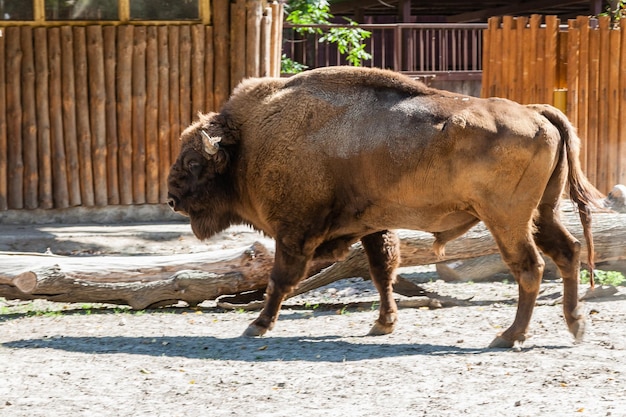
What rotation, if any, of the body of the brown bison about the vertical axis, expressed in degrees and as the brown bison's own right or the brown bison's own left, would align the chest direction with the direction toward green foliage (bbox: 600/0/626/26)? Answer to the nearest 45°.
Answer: approximately 135° to the brown bison's own right

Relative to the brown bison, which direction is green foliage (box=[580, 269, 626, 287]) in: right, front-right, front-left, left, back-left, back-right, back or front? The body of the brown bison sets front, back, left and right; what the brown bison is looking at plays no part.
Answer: back-right

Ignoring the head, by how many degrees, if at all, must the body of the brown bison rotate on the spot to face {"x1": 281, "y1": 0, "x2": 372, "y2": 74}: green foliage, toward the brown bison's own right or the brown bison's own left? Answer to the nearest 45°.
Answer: approximately 90° to the brown bison's own right

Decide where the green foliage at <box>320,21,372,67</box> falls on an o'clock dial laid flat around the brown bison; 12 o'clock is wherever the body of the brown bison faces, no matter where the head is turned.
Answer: The green foliage is roughly at 3 o'clock from the brown bison.

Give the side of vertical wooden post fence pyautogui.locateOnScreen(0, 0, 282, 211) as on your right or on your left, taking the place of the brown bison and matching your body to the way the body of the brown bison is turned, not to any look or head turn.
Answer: on your right

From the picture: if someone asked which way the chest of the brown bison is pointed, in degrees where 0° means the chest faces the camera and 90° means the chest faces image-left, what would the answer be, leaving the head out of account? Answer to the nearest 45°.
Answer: approximately 90°

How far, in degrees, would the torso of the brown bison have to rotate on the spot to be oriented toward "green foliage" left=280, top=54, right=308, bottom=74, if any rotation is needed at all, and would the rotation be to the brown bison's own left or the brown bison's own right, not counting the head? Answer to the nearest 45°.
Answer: approximately 90° to the brown bison's own right

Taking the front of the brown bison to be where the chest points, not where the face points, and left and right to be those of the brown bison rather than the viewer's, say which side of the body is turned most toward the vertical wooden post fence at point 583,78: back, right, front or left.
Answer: right

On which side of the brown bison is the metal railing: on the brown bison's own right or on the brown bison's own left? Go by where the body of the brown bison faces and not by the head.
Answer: on the brown bison's own right
